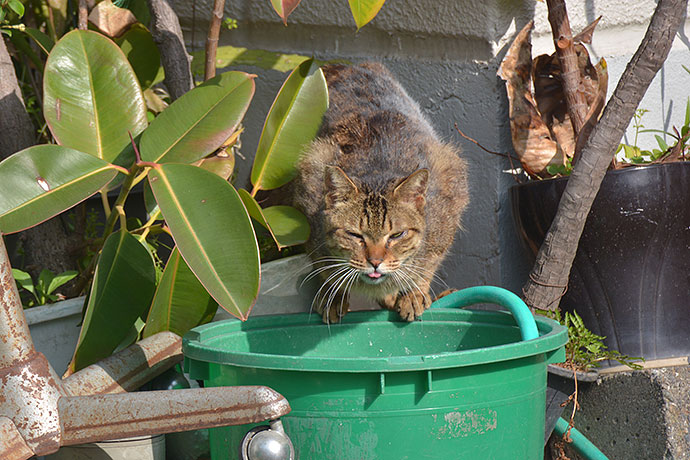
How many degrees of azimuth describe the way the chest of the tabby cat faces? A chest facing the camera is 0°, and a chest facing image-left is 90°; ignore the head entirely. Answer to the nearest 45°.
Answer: approximately 0°

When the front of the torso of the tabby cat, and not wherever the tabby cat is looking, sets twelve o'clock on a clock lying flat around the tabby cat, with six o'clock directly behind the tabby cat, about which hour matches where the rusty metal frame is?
The rusty metal frame is roughly at 1 o'clock from the tabby cat.

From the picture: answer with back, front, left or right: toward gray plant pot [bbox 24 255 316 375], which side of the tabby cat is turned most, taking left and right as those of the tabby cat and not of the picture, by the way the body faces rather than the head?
right

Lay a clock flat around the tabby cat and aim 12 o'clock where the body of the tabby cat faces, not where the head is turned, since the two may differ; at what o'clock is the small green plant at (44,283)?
The small green plant is roughly at 3 o'clock from the tabby cat.

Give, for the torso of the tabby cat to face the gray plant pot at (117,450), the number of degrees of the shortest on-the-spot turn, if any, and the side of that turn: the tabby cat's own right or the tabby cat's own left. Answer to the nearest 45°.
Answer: approximately 45° to the tabby cat's own right
